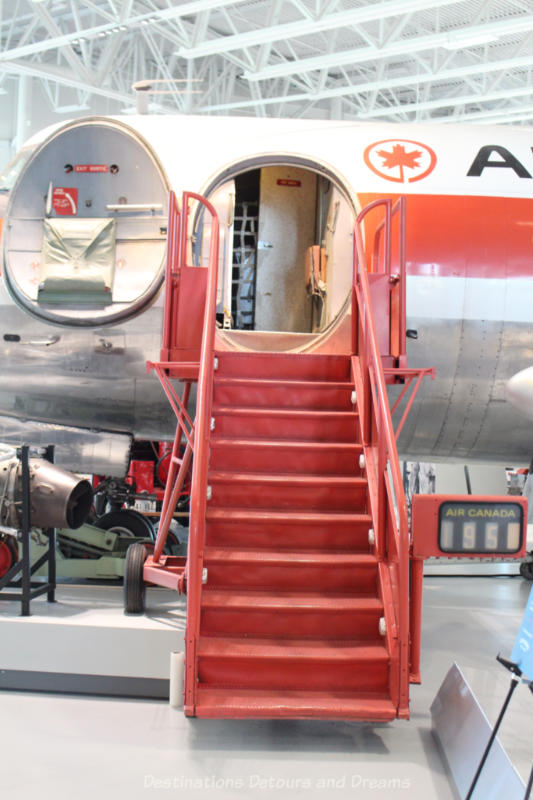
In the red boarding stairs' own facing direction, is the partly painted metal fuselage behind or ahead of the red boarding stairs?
behind

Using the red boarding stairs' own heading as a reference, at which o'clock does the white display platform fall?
The white display platform is roughly at 3 o'clock from the red boarding stairs.

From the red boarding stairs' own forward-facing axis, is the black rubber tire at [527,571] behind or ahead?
behind

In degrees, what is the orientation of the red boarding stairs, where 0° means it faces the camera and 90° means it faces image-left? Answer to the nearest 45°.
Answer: approximately 0°

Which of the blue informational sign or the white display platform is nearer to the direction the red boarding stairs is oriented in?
the blue informational sign

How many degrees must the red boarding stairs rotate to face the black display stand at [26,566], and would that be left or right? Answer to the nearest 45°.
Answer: approximately 135° to its right

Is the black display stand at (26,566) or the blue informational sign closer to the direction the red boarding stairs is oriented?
the blue informational sign

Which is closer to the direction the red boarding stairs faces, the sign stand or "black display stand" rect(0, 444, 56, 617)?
the sign stand

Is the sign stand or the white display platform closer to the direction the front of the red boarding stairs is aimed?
the sign stand
